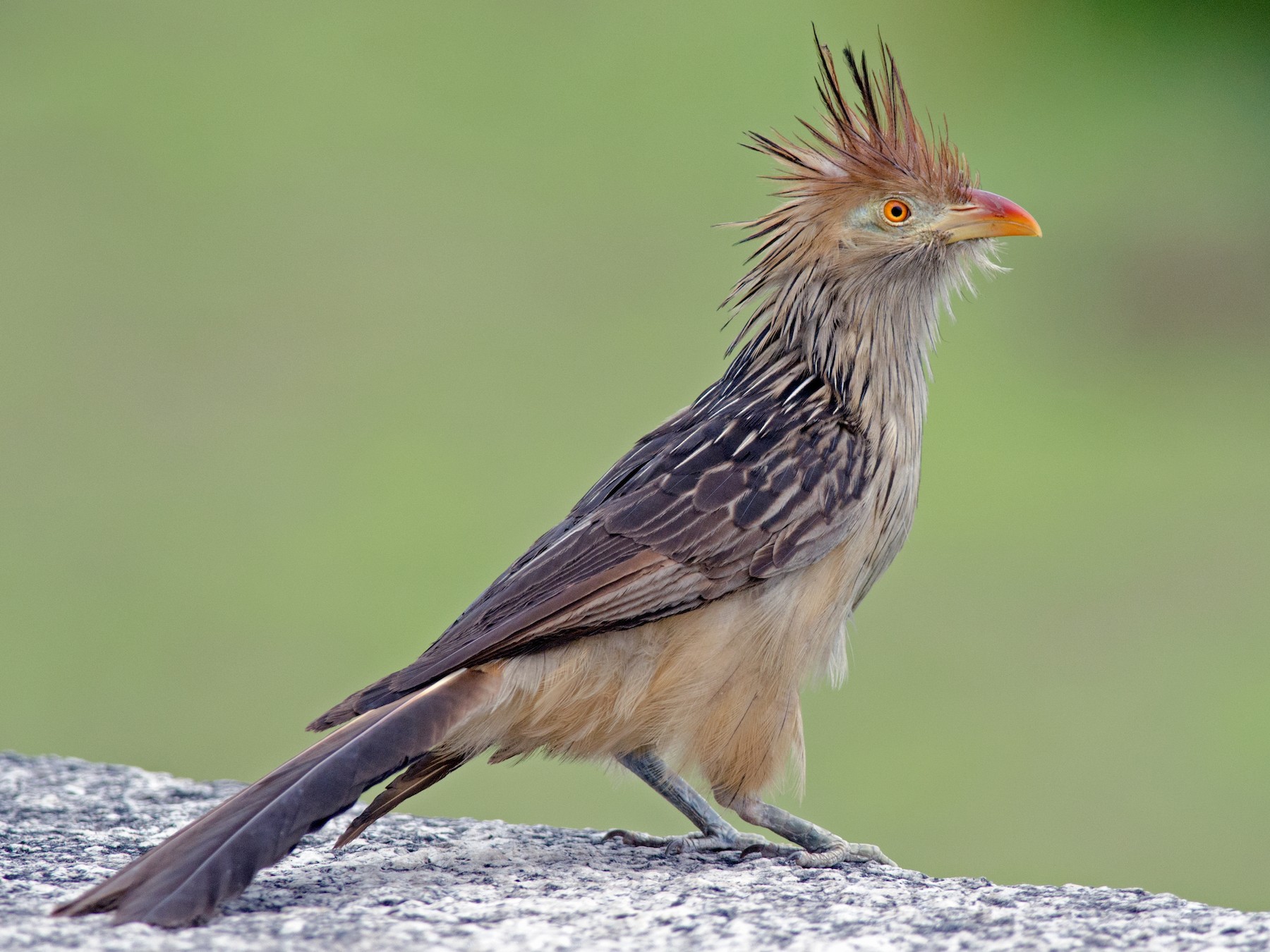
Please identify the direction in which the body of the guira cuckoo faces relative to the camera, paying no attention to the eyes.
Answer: to the viewer's right
